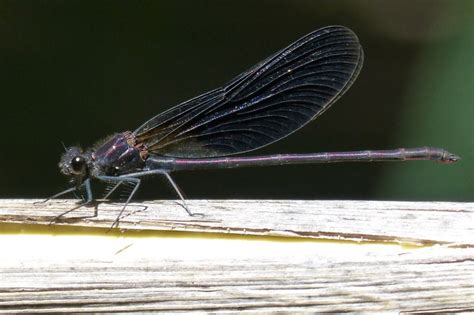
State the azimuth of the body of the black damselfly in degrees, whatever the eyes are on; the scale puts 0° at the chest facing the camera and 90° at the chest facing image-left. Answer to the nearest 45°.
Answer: approximately 90°
